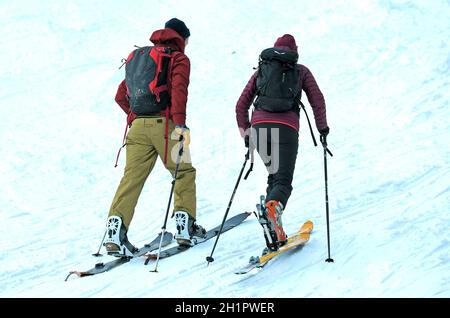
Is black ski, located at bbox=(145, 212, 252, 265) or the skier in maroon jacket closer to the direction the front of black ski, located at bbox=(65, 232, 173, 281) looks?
the black ski

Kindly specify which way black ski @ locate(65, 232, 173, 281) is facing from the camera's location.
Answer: facing away from the viewer and to the right of the viewer

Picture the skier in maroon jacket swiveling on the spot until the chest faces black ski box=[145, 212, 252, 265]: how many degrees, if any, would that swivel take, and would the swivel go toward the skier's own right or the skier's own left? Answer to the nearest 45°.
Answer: approximately 45° to the skier's own left

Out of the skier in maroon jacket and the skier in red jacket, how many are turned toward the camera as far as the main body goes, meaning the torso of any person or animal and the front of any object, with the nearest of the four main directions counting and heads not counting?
0

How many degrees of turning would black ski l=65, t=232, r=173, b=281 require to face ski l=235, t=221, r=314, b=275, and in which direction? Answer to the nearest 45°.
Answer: approximately 90° to its right

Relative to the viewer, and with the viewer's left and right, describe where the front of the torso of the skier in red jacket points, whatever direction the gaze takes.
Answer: facing away from the viewer and to the right of the viewer

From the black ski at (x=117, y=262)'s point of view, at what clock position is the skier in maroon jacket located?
The skier in maroon jacket is roughly at 2 o'clock from the black ski.

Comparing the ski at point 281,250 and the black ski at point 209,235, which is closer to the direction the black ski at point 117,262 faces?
the black ski

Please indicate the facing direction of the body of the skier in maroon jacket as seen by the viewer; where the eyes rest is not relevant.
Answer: away from the camera

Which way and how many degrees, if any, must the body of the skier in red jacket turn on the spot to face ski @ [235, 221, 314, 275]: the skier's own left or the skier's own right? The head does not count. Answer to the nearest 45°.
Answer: approximately 90° to the skier's own right

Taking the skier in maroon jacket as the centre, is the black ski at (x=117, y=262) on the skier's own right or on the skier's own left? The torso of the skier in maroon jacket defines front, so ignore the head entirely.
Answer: on the skier's own left

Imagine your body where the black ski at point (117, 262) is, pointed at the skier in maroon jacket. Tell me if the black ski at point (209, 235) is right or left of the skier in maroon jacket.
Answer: left

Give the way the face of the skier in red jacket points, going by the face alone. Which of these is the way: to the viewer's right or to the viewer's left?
to the viewer's right
